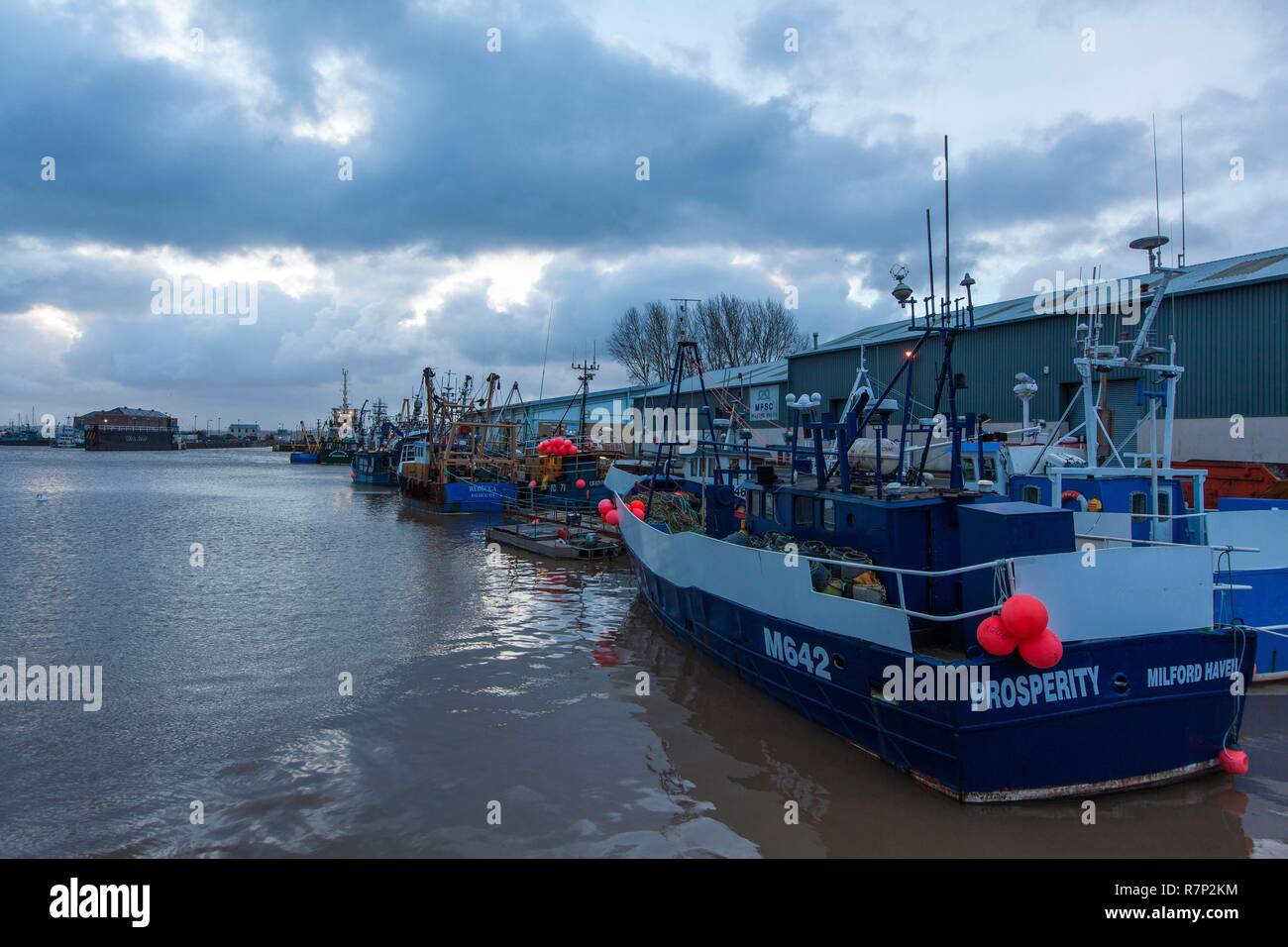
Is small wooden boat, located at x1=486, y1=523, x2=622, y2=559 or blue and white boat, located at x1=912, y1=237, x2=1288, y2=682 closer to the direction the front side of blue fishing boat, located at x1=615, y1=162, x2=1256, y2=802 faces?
the small wooden boat

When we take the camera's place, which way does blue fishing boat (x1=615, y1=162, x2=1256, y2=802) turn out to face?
facing away from the viewer and to the left of the viewer

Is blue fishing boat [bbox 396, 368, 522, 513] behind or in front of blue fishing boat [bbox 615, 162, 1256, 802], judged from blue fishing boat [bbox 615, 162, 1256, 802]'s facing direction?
in front

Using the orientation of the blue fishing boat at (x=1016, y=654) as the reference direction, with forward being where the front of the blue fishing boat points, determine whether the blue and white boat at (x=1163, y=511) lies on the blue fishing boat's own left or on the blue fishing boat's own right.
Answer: on the blue fishing boat's own right

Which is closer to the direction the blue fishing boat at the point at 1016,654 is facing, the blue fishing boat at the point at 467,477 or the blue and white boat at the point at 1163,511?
the blue fishing boat
